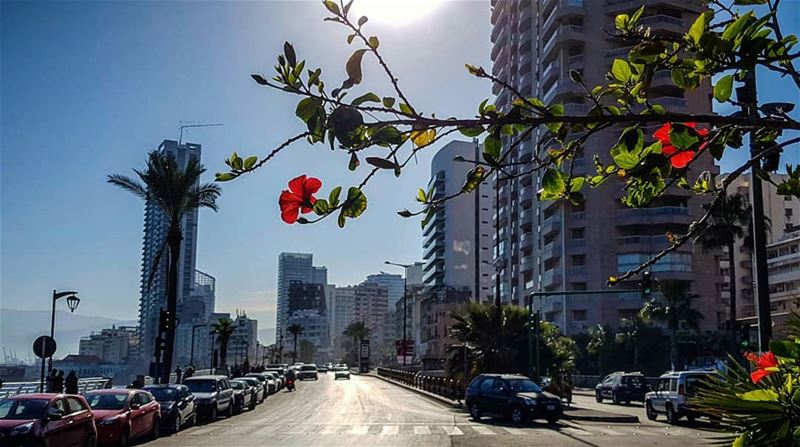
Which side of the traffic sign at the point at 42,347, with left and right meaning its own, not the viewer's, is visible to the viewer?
back

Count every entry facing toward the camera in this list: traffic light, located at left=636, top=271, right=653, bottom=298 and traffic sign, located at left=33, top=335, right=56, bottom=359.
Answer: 1

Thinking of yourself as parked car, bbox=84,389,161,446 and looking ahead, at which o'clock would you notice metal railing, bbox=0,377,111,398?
The metal railing is roughly at 4 o'clock from the parked car.

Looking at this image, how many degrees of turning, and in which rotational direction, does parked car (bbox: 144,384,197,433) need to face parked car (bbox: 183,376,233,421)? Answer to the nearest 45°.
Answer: approximately 135° to its right

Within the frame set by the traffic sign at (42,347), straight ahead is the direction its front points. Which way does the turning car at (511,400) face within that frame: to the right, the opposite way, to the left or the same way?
the opposite way

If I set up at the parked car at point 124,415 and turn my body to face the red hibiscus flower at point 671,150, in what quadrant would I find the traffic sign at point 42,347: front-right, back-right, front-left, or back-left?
back-right

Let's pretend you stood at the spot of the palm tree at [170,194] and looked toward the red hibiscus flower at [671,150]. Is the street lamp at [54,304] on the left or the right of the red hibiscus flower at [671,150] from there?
right

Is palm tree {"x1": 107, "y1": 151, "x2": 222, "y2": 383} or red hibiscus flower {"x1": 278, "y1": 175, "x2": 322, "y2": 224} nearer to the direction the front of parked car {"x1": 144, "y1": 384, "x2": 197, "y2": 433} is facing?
the red hibiscus flower

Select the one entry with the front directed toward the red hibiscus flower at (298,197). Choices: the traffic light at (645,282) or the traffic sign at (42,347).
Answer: the traffic light
